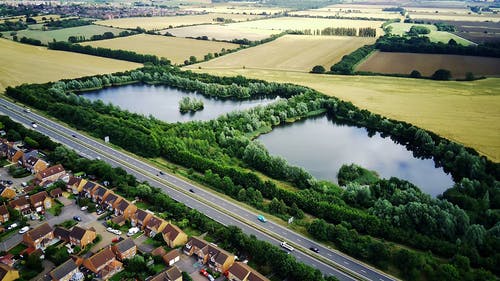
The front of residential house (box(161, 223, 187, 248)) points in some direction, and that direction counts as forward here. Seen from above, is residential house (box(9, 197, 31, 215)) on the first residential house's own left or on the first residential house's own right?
on the first residential house's own right

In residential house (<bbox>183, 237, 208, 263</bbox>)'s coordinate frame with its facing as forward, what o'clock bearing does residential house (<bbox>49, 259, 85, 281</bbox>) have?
residential house (<bbox>49, 259, 85, 281</bbox>) is roughly at 1 o'clock from residential house (<bbox>183, 237, 208, 263</bbox>).

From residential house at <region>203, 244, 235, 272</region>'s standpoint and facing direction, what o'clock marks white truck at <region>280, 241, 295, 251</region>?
The white truck is roughly at 7 o'clock from the residential house.

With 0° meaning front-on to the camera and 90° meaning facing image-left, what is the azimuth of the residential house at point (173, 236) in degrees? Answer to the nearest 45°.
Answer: approximately 45°

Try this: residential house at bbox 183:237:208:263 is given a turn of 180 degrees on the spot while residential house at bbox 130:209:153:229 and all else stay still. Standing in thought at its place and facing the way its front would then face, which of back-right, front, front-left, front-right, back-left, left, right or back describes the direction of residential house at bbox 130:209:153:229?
left

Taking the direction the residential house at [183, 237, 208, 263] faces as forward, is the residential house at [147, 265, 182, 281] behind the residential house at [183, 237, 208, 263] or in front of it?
in front

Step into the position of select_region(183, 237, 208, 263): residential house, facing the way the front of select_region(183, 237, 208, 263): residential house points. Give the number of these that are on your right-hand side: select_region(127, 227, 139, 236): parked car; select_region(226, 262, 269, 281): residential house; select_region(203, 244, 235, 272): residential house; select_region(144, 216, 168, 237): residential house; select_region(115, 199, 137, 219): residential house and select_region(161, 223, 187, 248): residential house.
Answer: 4

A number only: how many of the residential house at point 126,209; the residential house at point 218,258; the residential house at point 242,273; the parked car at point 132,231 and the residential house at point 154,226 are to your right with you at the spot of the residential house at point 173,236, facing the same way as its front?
3

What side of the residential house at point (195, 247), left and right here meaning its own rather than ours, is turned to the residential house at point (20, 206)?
right

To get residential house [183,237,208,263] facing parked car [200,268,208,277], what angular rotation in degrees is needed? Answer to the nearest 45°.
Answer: approximately 45° to its left

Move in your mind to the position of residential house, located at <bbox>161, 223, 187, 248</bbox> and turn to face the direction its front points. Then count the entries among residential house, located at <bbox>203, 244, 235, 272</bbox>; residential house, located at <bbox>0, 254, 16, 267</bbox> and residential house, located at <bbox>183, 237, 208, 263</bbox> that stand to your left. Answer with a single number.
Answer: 2

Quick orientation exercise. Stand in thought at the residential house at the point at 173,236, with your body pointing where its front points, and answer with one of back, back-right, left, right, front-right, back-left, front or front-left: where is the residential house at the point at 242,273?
left

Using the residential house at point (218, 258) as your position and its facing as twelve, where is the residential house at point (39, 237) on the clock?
the residential house at point (39, 237) is roughly at 2 o'clock from the residential house at point (218, 258).

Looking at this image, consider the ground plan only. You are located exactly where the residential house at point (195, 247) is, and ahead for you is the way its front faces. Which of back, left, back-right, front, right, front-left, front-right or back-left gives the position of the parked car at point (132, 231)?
right

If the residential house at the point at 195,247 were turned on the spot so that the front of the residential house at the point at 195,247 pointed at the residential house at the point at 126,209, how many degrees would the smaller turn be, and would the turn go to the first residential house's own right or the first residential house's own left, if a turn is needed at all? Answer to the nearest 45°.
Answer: approximately 90° to the first residential house's own right

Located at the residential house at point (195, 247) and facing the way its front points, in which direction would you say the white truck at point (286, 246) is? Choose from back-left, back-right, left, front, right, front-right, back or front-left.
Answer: back-left

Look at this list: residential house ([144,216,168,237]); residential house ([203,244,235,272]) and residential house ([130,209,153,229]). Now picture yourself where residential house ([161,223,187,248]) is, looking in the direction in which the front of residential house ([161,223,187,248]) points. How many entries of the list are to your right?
2

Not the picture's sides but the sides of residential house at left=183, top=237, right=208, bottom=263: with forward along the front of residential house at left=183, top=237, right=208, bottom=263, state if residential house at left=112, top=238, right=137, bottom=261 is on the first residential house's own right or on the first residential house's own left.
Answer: on the first residential house's own right

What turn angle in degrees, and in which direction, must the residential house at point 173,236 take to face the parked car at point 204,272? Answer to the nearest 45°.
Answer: approximately 90° to its left
